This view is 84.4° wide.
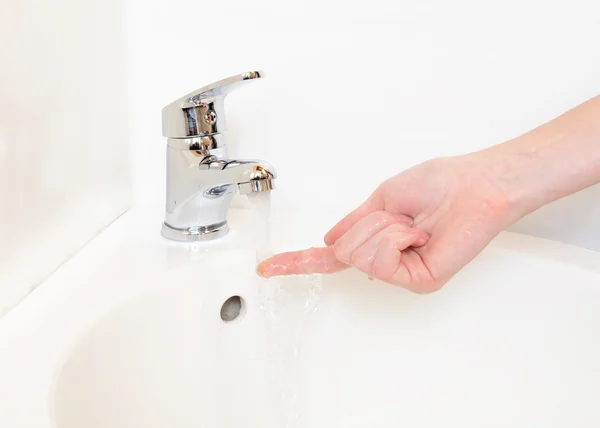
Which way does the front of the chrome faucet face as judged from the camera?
facing the viewer and to the right of the viewer
